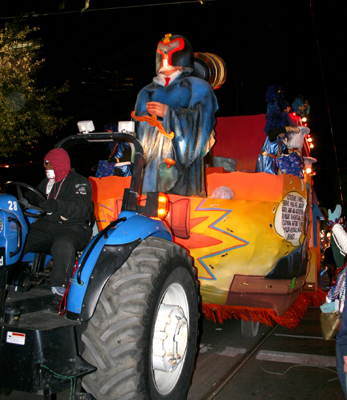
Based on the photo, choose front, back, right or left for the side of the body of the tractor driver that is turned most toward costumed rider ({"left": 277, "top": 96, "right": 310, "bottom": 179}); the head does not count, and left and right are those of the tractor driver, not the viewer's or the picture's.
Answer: back

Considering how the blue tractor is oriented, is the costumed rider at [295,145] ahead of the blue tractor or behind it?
behind

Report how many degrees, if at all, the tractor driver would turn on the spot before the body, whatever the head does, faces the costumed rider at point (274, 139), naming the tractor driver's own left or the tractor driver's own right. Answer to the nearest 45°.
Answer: approximately 180°

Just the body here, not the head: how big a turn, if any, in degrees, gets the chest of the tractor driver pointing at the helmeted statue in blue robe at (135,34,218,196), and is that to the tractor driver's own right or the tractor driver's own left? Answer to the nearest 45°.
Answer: approximately 180°

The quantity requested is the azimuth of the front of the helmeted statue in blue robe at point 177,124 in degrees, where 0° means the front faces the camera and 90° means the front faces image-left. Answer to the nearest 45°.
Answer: approximately 45°

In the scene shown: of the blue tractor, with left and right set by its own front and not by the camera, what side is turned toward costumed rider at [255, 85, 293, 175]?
back

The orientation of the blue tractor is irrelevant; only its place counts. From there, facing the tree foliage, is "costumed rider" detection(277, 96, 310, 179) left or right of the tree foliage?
right

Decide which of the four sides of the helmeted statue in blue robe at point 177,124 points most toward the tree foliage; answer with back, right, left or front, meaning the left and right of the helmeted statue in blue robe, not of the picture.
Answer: right
